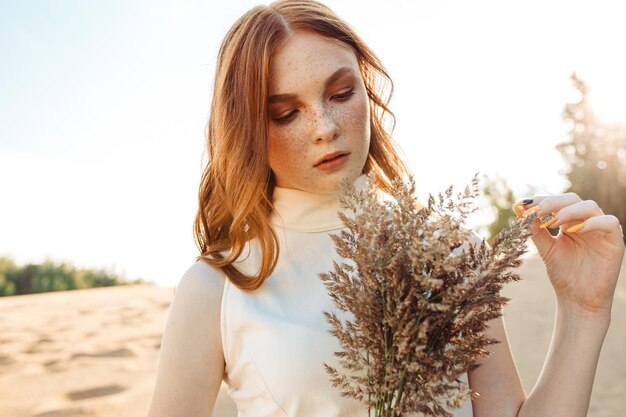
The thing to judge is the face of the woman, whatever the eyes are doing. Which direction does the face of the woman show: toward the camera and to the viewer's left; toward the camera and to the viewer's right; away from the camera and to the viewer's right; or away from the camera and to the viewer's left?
toward the camera and to the viewer's right

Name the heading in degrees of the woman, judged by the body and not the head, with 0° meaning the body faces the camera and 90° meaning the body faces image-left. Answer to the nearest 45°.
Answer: approximately 0°

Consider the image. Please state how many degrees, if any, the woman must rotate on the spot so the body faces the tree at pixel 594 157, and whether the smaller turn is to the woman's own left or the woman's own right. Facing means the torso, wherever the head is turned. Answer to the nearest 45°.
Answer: approximately 180°
